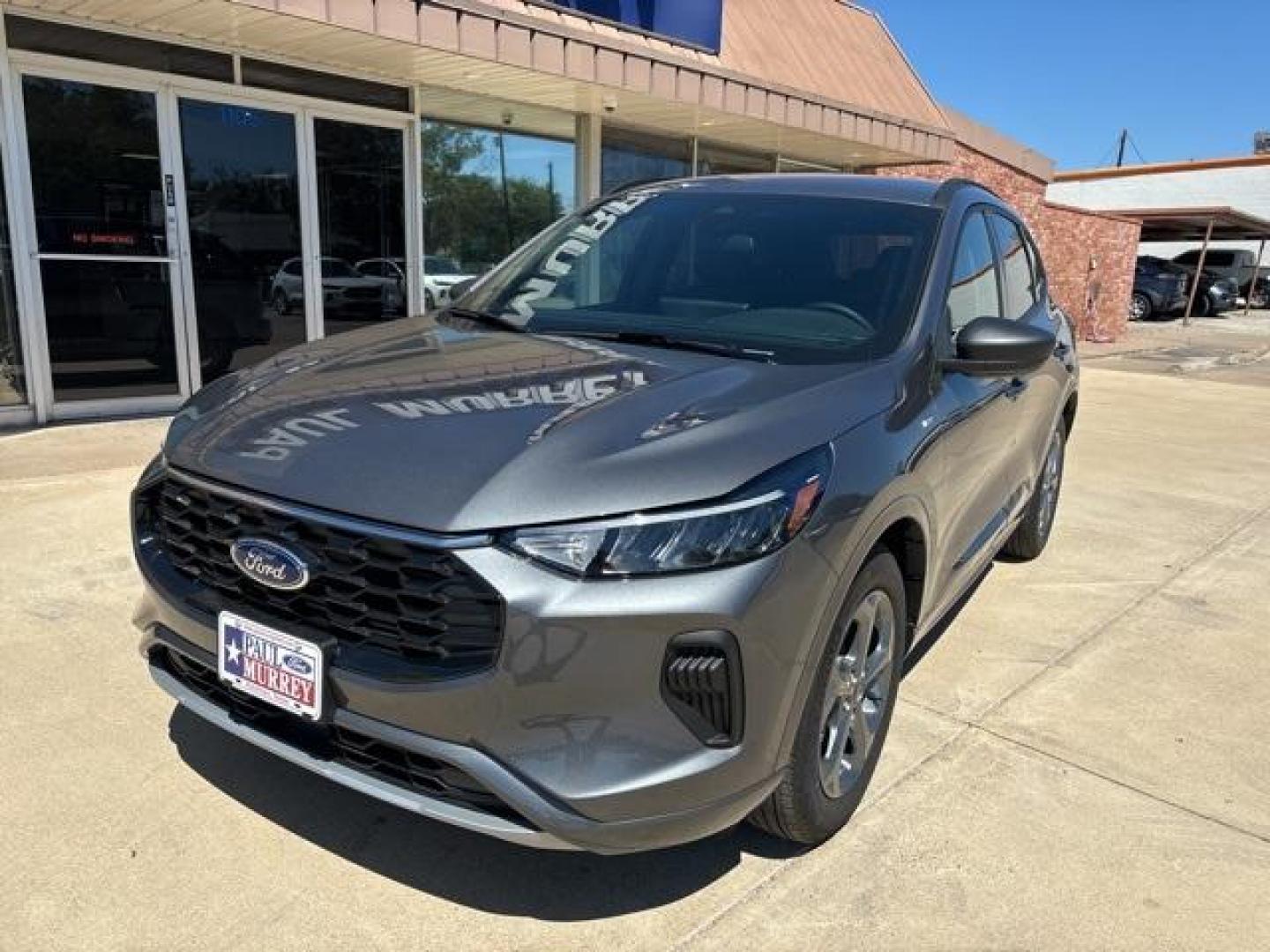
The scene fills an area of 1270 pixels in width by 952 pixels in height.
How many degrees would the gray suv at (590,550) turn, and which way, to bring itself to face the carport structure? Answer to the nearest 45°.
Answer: approximately 180°

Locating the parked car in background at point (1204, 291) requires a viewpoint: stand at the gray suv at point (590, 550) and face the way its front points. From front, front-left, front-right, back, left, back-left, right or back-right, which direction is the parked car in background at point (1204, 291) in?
back

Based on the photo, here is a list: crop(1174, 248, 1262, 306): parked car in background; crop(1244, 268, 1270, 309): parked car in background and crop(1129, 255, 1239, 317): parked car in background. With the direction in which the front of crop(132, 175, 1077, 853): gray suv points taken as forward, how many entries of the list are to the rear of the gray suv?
3

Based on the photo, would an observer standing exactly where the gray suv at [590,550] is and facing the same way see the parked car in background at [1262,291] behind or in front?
behind

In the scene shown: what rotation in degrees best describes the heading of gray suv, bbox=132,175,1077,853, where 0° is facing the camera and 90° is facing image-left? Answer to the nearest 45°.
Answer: approximately 45°

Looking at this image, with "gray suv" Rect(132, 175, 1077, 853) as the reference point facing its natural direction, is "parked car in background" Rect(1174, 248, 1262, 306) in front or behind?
behind

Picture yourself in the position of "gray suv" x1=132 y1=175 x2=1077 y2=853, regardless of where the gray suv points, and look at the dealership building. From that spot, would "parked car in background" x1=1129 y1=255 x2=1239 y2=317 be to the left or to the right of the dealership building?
right
